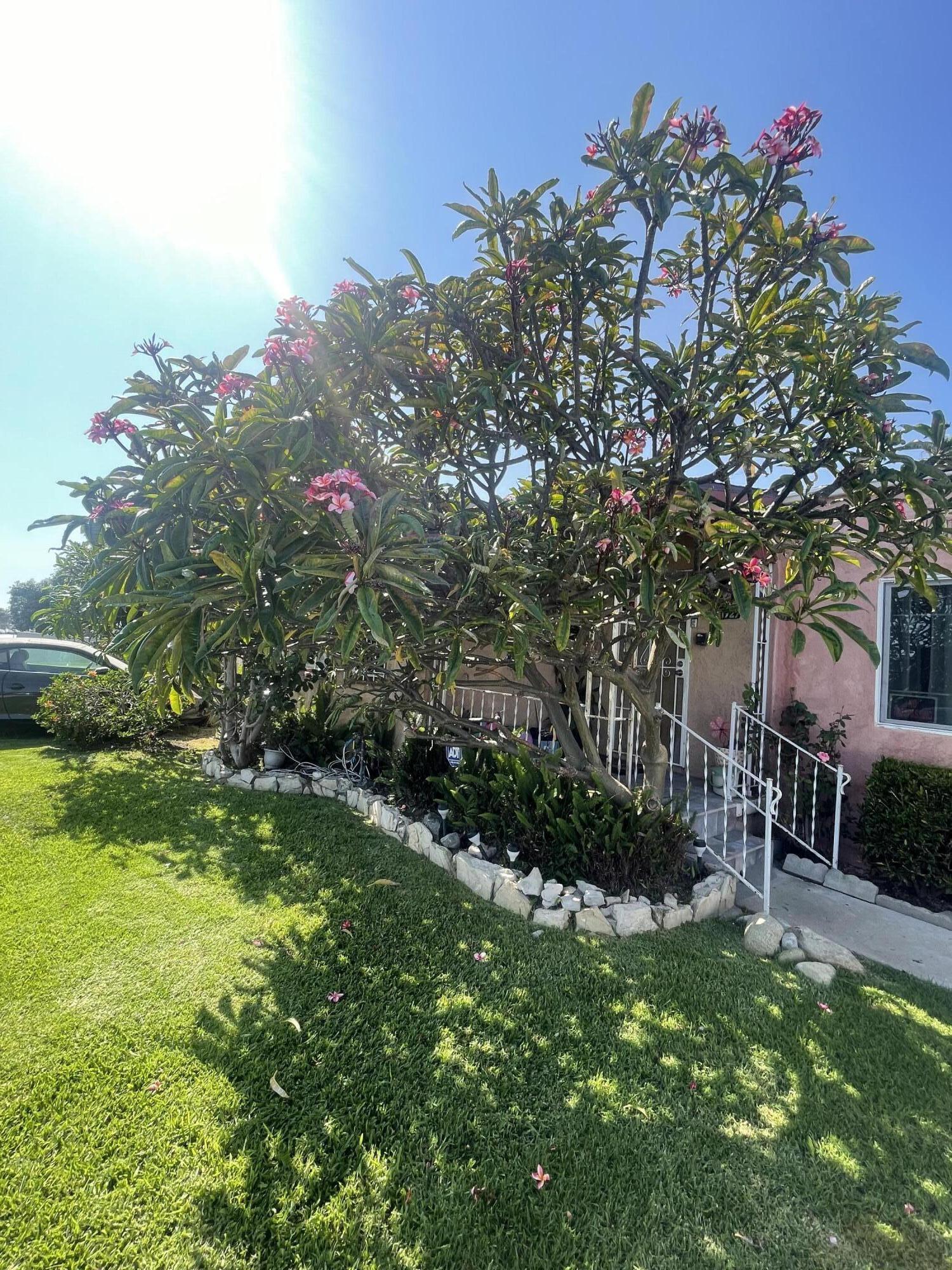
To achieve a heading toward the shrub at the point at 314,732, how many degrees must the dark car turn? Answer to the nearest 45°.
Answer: approximately 45° to its right

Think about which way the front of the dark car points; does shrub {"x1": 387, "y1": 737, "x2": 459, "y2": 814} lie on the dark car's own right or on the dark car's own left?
on the dark car's own right

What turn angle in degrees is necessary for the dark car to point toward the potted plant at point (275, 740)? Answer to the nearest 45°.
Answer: approximately 45° to its right

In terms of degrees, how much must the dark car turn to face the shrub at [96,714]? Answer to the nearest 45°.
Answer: approximately 90° to its right

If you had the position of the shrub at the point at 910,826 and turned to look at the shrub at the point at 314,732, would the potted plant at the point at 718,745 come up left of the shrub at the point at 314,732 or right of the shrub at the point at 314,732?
right

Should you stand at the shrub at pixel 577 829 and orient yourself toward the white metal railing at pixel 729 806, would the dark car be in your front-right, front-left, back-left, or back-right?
back-left

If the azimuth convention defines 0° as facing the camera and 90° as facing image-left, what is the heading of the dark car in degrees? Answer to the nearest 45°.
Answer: approximately 270°

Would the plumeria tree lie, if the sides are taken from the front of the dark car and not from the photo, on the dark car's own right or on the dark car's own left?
on the dark car's own right
